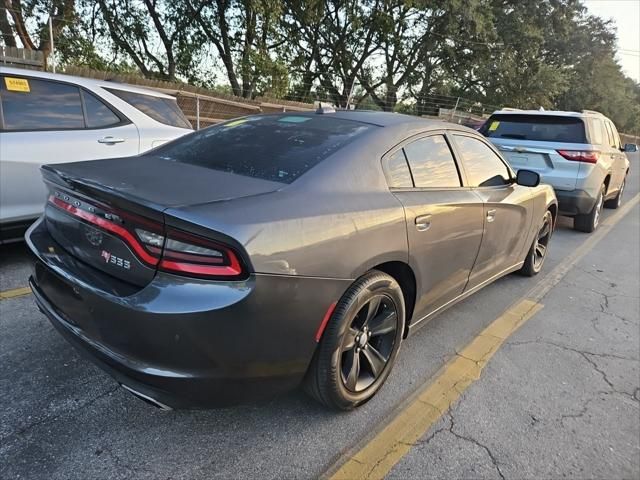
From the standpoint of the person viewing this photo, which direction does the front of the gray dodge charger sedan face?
facing away from the viewer and to the right of the viewer

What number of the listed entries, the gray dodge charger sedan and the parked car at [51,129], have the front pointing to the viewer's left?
1

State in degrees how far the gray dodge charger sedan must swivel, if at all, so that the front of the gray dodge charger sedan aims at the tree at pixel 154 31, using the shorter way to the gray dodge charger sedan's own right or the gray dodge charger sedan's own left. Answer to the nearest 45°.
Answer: approximately 45° to the gray dodge charger sedan's own left

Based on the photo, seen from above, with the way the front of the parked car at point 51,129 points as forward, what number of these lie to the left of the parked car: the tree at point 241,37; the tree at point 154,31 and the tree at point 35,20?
0

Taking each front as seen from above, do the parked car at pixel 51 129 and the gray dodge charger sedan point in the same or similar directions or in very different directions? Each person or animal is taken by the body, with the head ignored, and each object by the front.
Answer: very different directions

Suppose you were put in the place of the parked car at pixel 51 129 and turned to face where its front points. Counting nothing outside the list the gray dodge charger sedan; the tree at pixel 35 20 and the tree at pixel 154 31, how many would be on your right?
2

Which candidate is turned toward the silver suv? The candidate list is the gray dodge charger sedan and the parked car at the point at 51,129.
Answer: the gray dodge charger sedan

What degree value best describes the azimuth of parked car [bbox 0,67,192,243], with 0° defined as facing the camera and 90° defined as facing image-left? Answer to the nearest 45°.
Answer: approximately 90°

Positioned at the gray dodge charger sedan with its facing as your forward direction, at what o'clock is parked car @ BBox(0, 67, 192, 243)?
The parked car is roughly at 9 o'clock from the gray dodge charger sedan.

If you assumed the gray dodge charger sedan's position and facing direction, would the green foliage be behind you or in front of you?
in front

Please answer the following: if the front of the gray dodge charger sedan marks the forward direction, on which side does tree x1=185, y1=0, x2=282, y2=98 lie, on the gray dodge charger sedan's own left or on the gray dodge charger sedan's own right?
on the gray dodge charger sedan's own left

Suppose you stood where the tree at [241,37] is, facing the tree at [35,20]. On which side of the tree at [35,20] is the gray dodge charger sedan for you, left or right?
left
